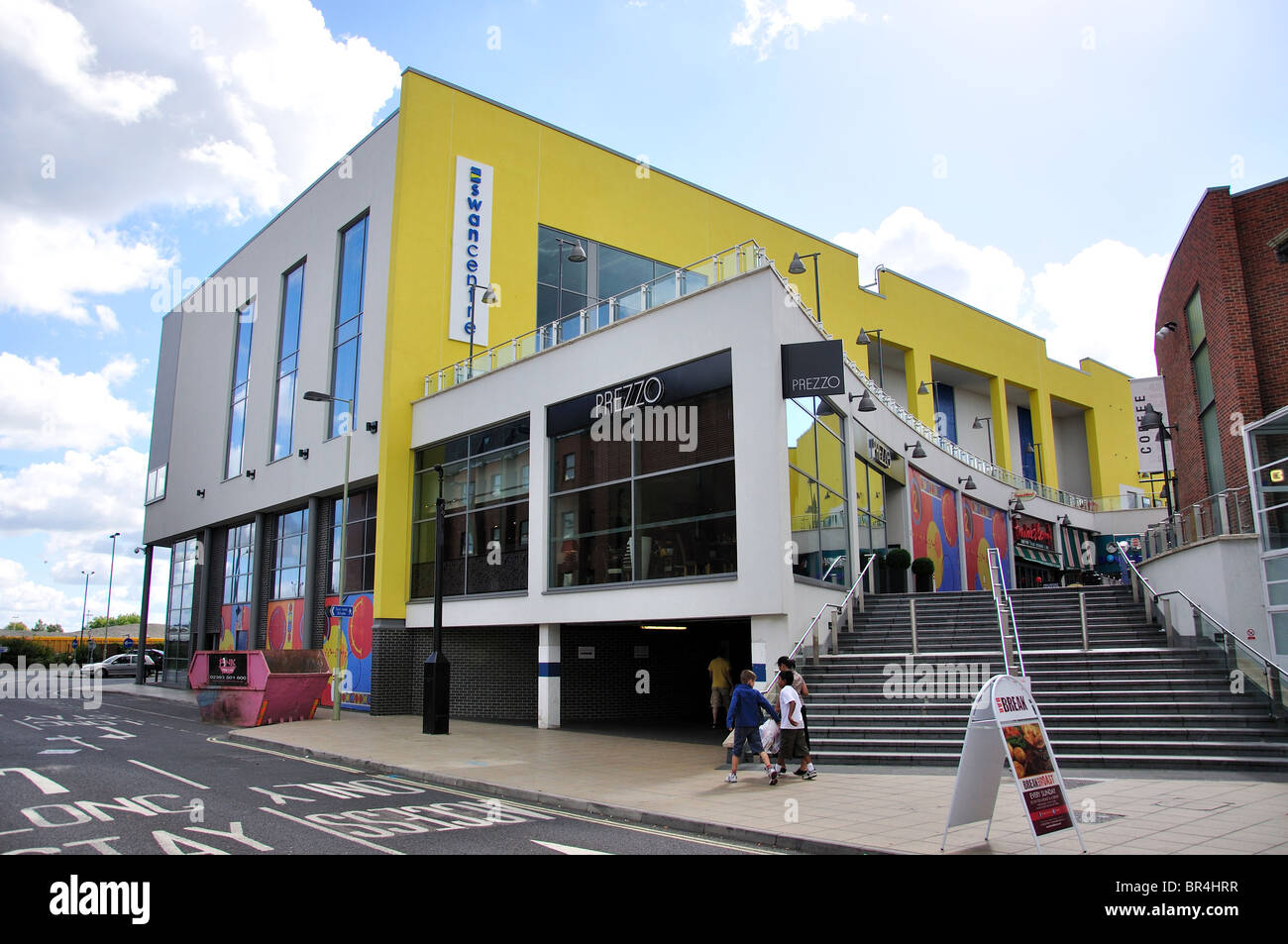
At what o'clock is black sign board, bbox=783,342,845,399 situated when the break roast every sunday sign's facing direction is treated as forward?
The black sign board is roughly at 7 o'clock from the break roast every sunday sign.

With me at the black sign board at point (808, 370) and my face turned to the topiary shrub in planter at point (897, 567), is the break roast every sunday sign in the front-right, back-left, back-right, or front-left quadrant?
back-right

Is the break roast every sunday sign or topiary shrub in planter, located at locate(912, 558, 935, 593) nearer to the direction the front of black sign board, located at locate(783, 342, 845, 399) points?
the break roast every sunday sign

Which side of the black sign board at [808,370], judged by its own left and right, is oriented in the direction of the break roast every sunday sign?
front

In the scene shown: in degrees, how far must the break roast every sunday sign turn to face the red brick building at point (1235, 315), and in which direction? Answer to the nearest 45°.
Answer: approximately 135° to its left

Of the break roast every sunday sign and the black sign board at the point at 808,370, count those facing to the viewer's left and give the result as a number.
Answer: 0

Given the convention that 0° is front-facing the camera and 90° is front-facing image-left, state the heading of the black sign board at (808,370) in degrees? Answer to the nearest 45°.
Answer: approximately 0°

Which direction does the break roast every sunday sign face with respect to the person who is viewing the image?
facing the viewer and to the right of the viewer
